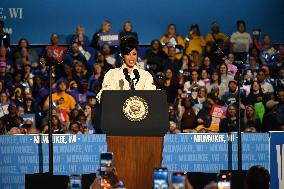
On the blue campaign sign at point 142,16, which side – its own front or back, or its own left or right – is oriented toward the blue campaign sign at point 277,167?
front

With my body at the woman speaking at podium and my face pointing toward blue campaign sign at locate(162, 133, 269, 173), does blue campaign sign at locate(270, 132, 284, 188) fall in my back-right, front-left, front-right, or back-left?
front-right

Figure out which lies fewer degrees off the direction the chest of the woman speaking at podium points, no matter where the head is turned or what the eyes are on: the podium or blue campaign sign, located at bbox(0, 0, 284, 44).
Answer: the podium

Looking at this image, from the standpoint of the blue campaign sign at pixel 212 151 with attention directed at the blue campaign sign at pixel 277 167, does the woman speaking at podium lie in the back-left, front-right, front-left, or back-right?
back-right

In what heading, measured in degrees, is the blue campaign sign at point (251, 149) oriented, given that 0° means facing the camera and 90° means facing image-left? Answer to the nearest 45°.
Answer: approximately 0°

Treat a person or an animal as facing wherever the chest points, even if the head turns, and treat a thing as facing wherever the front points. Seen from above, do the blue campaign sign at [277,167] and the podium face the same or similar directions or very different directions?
same or similar directions

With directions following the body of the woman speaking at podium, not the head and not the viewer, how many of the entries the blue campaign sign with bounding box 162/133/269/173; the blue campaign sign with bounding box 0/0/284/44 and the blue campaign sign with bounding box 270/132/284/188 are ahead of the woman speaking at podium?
0

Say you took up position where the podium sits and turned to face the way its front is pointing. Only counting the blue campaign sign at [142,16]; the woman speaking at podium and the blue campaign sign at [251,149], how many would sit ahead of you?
0

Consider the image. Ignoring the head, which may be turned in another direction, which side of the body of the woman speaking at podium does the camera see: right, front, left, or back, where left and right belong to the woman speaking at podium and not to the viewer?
front

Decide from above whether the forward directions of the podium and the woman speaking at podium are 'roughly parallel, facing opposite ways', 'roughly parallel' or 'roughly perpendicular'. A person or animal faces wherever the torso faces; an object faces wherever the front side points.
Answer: roughly parallel

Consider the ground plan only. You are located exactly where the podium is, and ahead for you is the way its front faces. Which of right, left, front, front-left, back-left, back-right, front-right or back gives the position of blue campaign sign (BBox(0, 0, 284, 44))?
back

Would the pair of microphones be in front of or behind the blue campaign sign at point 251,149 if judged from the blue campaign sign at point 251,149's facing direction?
in front

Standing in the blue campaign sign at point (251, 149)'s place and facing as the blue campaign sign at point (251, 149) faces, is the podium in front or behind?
in front

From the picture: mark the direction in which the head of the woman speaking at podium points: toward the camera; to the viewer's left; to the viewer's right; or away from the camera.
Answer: toward the camera

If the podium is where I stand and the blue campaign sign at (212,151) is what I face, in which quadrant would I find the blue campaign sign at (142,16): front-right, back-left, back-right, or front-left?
front-left

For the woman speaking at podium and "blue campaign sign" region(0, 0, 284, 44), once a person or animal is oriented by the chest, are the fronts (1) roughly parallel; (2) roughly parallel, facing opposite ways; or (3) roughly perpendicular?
roughly parallel

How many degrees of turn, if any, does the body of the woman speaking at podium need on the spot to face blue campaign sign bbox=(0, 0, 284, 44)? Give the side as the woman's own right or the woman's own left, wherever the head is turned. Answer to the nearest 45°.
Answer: approximately 180°

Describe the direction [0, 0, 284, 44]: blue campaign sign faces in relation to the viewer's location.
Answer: facing the viewer

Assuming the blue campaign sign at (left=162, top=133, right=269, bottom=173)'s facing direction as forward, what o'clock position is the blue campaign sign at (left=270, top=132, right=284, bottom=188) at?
the blue campaign sign at (left=270, top=132, right=284, bottom=188) is roughly at 9 o'clock from the blue campaign sign at (left=162, top=133, right=269, bottom=173).
